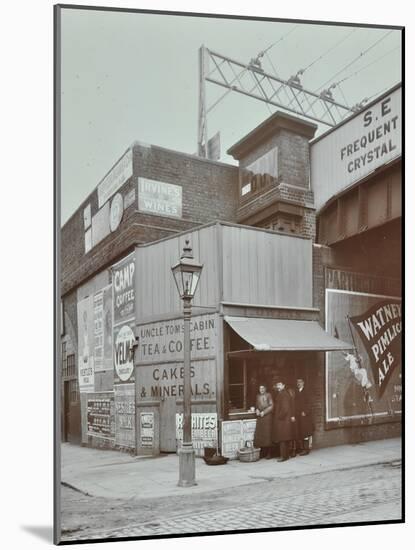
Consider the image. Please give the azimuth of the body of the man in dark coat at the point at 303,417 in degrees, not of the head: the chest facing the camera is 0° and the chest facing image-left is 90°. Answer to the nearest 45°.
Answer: approximately 45°

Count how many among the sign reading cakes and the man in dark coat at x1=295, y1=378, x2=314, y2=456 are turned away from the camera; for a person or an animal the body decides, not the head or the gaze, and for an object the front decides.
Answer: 0
